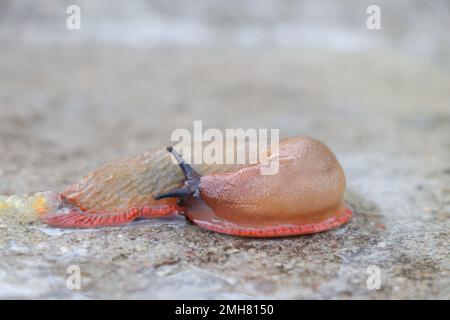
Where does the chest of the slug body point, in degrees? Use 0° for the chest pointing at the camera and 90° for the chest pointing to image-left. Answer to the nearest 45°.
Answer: approximately 90°
